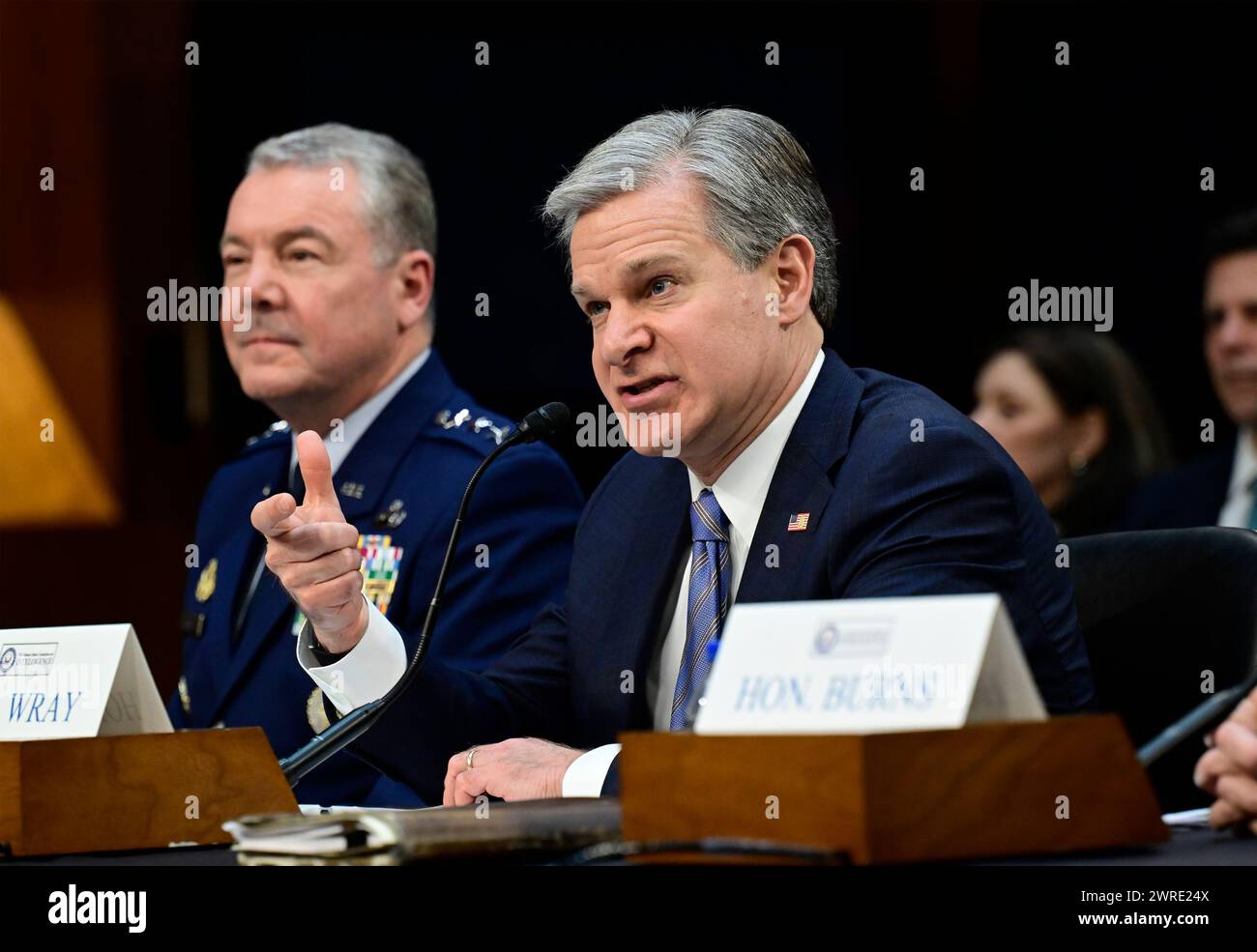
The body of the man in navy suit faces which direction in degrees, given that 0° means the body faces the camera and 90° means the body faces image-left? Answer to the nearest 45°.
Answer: approximately 45°

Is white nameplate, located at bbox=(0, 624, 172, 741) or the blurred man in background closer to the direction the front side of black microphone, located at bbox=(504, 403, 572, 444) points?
the blurred man in background

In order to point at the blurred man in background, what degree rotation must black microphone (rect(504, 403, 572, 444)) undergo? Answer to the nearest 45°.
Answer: approximately 45° to its left

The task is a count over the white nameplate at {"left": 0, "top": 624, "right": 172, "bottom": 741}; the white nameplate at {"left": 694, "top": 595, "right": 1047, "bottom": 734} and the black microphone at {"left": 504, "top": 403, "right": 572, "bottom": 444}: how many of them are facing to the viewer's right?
1

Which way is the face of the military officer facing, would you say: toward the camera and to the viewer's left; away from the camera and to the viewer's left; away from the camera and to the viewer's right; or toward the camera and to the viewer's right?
toward the camera and to the viewer's left

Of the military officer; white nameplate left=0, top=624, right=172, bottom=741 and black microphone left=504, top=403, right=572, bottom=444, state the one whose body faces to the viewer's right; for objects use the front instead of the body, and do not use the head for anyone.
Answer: the black microphone

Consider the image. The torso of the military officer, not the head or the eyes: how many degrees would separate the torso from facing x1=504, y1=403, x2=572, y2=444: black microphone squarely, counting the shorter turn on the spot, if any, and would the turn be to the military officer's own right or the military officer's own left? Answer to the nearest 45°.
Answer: approximately 45° to the military officer's own left

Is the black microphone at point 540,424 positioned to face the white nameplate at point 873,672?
no

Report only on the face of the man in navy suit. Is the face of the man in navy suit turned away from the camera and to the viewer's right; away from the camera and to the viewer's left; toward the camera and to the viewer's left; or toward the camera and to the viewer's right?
toward the camera and to the viewer's left

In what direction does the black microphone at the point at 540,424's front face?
to the viewer's right

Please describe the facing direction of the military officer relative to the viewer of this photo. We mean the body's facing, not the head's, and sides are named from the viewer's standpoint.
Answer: facing the viewer and to the left of the viewer

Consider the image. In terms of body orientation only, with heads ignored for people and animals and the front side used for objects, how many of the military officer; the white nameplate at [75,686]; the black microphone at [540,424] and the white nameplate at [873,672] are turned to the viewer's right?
1

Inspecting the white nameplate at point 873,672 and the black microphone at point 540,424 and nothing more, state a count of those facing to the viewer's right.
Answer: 1

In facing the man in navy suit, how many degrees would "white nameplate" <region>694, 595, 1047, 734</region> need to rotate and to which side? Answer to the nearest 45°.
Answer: approximately 135° to its right

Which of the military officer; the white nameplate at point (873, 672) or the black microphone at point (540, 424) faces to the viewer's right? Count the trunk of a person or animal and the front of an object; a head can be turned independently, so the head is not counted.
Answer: the black microphone

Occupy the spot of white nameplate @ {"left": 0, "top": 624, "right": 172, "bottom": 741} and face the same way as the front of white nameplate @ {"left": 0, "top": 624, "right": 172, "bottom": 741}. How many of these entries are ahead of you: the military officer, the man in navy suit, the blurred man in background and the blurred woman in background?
0

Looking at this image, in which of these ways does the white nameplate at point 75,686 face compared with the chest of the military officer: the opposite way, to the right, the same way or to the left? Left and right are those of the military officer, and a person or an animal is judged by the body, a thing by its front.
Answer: the same way
